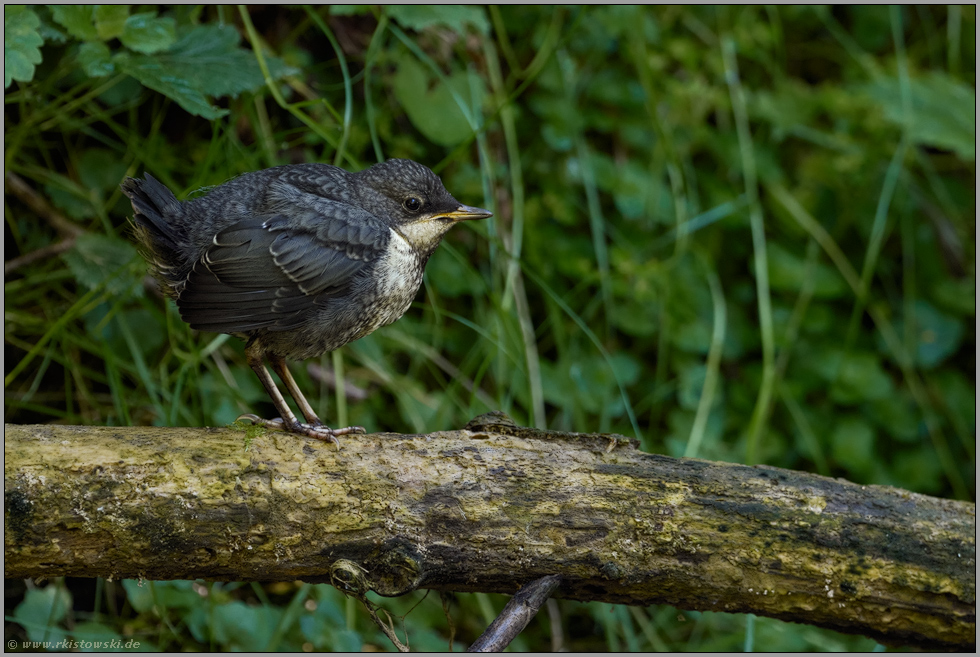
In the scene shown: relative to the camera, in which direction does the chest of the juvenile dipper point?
to the viewer's right

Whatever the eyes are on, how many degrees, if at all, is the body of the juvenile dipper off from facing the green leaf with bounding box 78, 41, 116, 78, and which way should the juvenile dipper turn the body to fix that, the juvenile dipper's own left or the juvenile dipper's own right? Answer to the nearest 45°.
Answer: approximately 135° to the juvenile dipper's own left

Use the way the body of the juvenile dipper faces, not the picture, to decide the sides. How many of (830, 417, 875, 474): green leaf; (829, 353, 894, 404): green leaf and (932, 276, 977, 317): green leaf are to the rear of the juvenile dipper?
0

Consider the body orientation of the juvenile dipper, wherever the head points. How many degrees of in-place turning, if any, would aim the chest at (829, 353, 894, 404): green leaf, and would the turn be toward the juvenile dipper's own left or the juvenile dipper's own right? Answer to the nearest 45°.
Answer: approximately 45° to the juvenile dipper's own left

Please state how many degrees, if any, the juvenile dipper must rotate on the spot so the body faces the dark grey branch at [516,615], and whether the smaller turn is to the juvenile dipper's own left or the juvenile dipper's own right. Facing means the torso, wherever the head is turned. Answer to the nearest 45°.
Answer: approximately 45° to the juvenile dipper's own right
